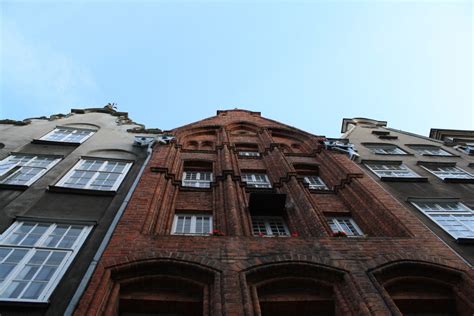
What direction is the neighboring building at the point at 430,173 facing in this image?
toward the camera

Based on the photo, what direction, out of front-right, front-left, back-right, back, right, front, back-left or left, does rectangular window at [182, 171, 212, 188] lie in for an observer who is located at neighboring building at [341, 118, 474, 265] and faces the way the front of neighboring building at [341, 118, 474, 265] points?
front-right

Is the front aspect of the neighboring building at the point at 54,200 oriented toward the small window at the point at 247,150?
no

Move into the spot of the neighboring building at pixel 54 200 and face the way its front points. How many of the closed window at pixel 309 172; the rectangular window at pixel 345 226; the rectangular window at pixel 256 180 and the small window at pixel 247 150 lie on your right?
0

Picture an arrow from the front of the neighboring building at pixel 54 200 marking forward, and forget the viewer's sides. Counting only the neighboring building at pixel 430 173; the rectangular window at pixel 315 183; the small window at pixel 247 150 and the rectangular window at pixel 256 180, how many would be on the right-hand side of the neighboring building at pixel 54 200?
0

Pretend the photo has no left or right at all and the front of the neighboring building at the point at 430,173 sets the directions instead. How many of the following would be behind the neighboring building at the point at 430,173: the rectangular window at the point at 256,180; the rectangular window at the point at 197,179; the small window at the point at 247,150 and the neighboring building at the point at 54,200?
0

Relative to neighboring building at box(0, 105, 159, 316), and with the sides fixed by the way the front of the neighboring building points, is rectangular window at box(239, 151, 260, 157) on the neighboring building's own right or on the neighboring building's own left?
on the neighboring building's own left

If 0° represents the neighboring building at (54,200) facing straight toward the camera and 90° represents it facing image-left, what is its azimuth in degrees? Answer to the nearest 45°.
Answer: approximately 0°

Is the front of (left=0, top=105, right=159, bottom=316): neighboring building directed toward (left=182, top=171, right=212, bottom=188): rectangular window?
no

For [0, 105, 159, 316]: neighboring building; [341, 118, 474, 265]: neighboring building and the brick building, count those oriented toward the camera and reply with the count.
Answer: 3
